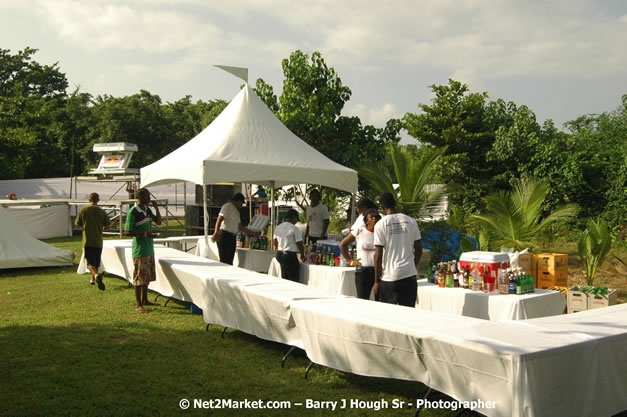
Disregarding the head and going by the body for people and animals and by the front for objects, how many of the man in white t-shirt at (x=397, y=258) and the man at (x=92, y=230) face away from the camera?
2

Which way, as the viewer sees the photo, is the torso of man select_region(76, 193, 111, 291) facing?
away from the camera

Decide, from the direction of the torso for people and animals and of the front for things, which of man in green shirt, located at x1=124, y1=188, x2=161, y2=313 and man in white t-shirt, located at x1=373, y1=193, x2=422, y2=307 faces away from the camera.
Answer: the man in white t-shirt

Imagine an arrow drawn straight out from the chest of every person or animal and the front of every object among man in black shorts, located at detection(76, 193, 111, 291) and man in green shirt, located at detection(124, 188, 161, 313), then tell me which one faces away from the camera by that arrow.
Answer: the man in black shorts

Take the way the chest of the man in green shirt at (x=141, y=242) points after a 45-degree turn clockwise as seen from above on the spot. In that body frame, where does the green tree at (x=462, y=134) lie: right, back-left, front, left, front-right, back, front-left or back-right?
back-left

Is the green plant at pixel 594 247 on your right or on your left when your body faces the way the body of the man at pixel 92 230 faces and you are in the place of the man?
on your right

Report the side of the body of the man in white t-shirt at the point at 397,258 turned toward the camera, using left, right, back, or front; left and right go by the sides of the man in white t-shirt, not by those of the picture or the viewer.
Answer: back

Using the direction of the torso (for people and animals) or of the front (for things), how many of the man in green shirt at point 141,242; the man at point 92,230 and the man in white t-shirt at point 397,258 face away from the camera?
2

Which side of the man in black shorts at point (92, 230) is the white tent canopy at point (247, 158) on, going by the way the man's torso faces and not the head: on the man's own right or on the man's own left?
on the man's own right

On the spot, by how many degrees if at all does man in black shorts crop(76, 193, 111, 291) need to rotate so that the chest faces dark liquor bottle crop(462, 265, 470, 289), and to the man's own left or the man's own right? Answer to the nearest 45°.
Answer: approximately 135° to the man's own right

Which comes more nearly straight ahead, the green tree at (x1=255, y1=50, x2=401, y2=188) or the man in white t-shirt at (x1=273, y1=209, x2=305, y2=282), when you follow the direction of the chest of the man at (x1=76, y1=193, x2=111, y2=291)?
the green tree
